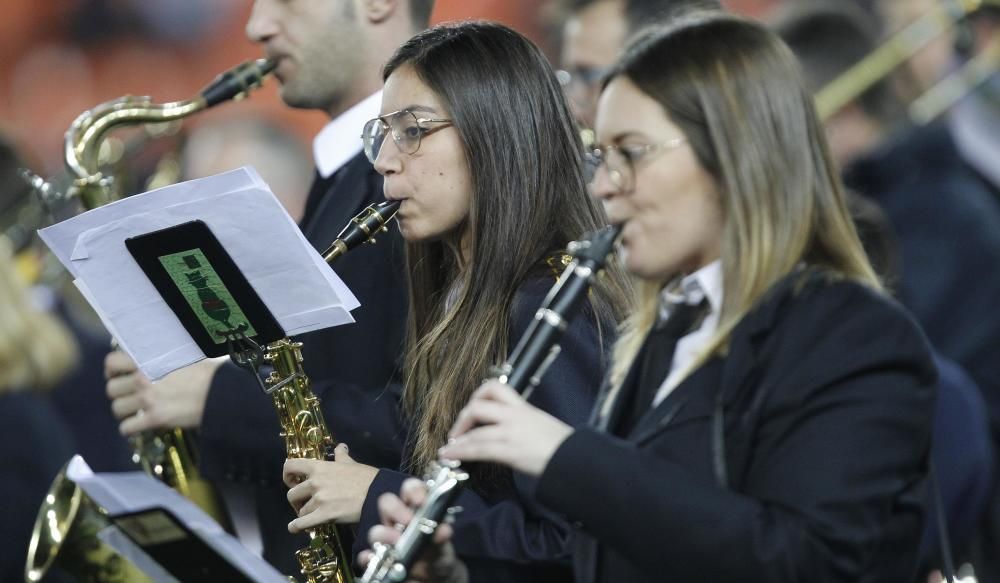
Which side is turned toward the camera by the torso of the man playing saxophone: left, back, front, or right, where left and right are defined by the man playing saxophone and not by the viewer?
left

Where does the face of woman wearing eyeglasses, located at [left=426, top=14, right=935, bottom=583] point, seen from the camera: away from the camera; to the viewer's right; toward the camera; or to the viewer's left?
to the viewer's left

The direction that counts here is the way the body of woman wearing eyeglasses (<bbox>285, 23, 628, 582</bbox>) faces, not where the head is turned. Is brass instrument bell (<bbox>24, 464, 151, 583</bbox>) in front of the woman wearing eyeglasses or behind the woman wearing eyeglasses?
in front

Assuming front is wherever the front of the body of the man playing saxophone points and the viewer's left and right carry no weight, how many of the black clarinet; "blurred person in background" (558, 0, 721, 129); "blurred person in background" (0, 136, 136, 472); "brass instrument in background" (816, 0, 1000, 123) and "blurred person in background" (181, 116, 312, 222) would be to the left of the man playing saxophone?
1

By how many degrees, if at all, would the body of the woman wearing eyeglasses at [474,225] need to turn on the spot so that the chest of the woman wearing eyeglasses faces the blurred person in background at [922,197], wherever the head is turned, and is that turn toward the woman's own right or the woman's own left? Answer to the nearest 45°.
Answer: approximately 135° to the woman's own right

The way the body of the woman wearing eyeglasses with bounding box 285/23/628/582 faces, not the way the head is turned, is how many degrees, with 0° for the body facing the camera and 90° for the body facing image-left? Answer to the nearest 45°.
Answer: approximately 90°

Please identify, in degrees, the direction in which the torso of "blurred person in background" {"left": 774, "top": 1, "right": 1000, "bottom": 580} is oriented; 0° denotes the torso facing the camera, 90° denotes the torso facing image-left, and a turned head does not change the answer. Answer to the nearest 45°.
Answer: approximately 90°

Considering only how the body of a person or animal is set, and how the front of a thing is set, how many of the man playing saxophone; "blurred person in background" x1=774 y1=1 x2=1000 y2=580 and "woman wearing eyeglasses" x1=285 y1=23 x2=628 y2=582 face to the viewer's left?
3

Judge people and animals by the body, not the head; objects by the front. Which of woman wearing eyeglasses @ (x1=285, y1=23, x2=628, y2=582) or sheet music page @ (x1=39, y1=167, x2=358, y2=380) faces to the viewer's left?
the woman wearing eyeglasses

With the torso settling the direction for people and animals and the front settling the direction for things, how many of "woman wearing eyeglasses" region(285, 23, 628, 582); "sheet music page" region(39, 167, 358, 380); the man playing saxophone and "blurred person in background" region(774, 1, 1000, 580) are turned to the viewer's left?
3

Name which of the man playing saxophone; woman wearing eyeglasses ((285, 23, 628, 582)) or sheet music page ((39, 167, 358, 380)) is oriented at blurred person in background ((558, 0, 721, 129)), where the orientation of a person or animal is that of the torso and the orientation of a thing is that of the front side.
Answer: the sheet music page

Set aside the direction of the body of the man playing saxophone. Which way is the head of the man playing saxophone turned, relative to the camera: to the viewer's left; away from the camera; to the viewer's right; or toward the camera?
to the viewer's left

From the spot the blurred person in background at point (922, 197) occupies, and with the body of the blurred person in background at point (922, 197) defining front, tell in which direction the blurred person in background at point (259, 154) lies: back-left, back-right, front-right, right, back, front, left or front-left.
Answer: front

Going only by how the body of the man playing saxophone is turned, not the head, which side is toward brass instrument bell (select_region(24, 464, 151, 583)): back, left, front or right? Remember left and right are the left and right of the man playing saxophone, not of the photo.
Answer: front
